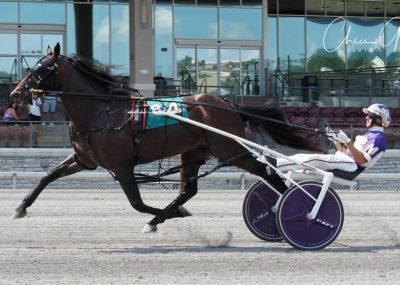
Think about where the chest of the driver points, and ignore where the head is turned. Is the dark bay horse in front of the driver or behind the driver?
in front

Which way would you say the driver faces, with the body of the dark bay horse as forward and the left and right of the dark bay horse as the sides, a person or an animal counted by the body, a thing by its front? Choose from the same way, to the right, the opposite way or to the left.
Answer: the same way

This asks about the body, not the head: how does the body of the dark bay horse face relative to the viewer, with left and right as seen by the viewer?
facing to the left of the viewer

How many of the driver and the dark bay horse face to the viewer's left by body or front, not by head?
2

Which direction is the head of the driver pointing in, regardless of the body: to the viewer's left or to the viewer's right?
to the viewer's left

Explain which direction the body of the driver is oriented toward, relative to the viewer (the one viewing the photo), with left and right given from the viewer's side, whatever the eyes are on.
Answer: facing to the left of the viewer

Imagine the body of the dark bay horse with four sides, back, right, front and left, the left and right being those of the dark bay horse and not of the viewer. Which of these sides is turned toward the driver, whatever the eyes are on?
back
